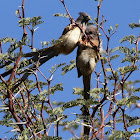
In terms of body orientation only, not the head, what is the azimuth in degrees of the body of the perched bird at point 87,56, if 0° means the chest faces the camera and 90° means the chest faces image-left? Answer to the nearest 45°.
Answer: approximately 0°
